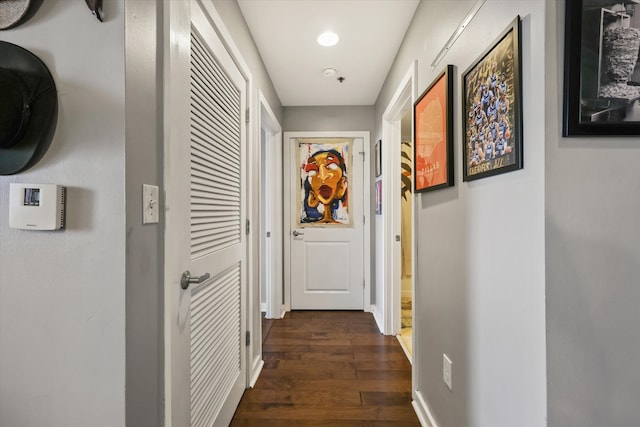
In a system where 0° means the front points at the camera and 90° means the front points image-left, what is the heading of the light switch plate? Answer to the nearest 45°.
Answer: approximately 315°

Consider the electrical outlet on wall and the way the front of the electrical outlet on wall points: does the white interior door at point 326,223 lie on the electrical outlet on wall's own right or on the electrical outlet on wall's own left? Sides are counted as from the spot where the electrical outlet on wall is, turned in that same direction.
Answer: on the electrical outlet on wall's own right

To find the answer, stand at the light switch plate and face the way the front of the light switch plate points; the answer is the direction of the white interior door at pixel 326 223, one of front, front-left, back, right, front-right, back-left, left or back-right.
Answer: left

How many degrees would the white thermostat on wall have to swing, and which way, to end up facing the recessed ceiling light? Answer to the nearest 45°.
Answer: approximately 135° to its left

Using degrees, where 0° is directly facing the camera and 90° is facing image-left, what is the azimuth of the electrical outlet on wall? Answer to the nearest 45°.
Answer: approximately 45°

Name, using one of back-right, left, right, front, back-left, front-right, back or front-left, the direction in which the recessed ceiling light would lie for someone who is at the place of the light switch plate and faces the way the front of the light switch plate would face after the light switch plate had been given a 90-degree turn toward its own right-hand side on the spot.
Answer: back
